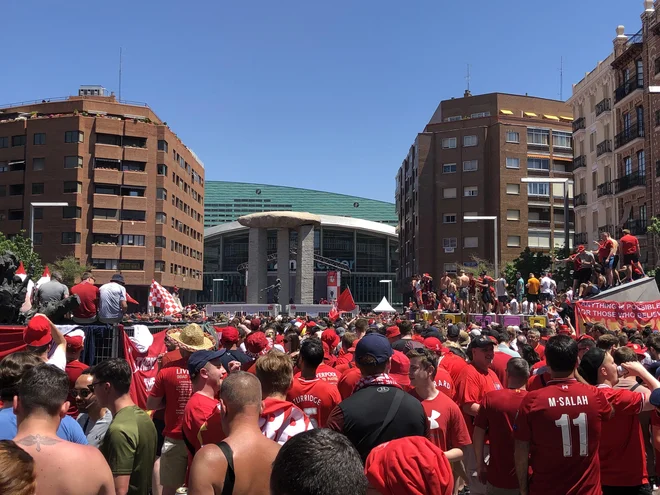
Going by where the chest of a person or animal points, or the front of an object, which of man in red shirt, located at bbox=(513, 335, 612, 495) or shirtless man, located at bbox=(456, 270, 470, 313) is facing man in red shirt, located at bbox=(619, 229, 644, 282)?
man in red shirt, located at bbox=(513, 335, 612, 495)

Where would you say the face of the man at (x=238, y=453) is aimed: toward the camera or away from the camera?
away from the camera

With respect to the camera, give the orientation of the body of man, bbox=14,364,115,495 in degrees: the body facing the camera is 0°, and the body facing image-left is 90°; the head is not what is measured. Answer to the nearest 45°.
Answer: approximately 180°

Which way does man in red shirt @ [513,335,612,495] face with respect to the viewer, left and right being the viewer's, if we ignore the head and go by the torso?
facing away from the viewer

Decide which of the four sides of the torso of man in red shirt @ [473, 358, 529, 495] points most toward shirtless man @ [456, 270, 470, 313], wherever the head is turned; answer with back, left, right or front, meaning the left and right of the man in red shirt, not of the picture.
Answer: front

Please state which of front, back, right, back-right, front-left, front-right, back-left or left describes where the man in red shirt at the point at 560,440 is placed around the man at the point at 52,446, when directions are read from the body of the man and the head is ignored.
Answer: right

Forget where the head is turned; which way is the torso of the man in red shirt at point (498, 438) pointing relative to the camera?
away from the camera

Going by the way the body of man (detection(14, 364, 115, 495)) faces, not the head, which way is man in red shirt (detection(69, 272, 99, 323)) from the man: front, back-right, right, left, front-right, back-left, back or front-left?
front

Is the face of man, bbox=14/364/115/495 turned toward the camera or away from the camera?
away from the camera

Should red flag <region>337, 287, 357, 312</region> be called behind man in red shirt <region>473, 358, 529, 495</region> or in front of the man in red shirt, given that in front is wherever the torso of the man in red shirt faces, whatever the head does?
in front

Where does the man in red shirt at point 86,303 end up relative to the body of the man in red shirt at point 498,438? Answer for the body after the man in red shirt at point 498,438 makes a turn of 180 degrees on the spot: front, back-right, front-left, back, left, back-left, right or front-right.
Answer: back-right

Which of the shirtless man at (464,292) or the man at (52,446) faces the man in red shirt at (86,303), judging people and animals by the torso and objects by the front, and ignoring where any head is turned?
the man
